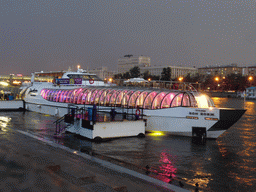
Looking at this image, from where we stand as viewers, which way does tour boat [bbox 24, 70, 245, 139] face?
facing the viewer and to the right of the viewer
